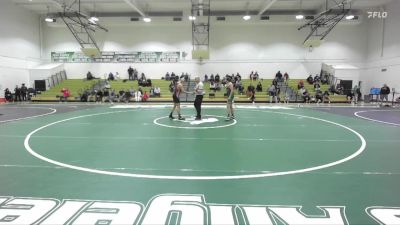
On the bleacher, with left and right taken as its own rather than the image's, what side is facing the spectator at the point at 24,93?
right

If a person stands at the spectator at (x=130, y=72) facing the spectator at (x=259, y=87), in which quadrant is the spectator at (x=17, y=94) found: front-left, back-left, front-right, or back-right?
back-right

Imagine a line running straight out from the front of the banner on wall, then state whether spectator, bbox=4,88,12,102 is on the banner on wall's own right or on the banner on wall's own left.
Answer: on the banner on wall's own right

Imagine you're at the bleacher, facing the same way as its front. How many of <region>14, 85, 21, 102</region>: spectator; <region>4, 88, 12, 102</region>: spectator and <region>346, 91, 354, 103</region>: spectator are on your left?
1

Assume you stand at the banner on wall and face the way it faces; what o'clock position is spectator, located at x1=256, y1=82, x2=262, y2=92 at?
The spectator is roughly at 10 o'clock from the banner on wall.

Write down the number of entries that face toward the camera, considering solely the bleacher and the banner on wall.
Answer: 2

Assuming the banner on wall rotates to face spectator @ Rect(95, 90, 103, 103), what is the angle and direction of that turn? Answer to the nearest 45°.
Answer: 0° — it already faces them

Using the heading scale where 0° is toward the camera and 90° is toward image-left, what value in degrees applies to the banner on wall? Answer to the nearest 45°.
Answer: approximately 0°

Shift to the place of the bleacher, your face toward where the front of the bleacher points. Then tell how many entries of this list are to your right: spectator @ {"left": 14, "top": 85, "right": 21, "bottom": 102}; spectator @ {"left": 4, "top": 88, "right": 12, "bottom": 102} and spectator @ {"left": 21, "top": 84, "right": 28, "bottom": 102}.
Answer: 3

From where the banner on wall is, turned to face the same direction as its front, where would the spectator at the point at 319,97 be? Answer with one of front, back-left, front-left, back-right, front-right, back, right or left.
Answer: front-left

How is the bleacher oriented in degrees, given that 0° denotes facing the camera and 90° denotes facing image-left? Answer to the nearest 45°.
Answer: approximately 0°
